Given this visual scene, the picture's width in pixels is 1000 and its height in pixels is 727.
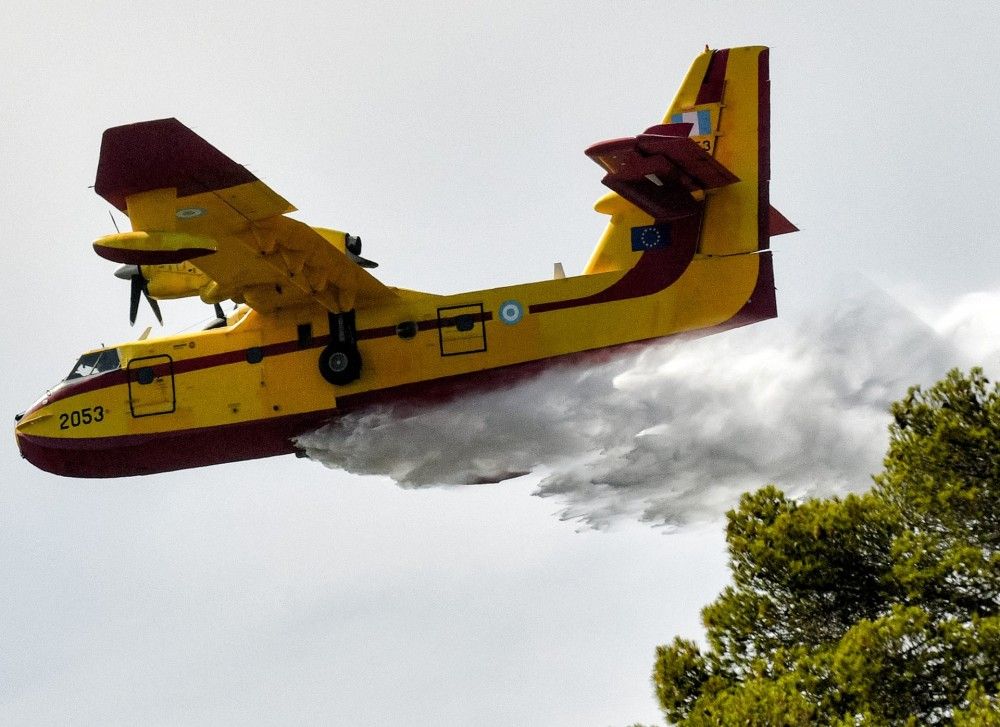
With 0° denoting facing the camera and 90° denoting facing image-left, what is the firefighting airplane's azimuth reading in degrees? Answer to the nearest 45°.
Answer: approximately 90°

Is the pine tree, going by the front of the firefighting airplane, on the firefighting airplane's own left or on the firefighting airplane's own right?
on the firefighting airplane's own left
